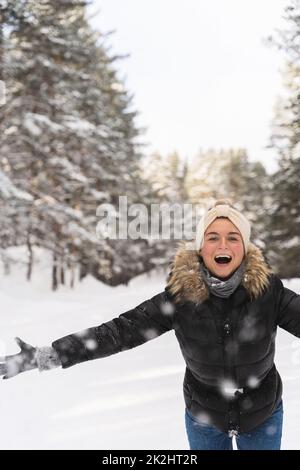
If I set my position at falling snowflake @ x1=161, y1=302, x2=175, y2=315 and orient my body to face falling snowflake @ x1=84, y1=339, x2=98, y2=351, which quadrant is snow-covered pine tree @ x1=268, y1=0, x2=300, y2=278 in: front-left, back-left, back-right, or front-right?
back-right

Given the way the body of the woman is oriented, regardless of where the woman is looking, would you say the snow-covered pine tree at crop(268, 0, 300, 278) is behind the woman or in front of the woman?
behind
